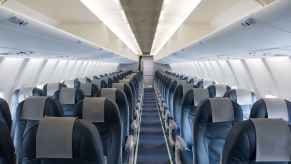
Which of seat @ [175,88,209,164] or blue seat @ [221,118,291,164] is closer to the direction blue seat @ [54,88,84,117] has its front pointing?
the blue seat
